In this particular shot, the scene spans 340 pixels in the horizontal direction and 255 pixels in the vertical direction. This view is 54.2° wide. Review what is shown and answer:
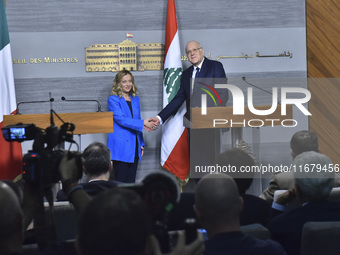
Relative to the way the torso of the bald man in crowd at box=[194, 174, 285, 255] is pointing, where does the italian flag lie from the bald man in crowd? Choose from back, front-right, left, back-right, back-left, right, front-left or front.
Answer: front-left

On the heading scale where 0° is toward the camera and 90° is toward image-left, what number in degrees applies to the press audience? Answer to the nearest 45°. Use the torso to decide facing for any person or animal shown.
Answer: approximately 180°

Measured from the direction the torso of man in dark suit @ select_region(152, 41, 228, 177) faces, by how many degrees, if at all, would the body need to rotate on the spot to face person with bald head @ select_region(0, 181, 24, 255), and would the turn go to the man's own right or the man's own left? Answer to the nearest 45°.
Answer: approximately 45° to the man's own left

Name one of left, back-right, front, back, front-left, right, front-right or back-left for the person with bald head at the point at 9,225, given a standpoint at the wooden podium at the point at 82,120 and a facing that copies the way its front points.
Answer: front

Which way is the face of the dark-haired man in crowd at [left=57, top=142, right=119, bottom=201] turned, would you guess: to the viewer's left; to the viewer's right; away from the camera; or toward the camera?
away from the camera

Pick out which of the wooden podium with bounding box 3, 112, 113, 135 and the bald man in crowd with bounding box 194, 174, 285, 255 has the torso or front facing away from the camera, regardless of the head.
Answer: the bald man in crowd

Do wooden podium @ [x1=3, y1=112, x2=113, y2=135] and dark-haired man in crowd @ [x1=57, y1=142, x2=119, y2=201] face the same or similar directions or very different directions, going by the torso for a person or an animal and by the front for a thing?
very different directions

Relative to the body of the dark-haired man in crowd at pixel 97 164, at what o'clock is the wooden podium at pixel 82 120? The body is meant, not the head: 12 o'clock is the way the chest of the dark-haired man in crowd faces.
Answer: The wooden podium is roughly at 12 o'clock from the dark-haired man in crowd.

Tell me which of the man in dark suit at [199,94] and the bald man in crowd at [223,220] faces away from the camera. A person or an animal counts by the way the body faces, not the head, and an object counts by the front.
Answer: the bald man in crowd

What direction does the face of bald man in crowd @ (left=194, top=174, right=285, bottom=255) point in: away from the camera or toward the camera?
away from the camera

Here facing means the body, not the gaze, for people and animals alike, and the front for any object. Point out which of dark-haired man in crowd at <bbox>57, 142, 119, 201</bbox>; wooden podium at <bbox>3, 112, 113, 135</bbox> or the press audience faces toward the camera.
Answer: the wooden podium

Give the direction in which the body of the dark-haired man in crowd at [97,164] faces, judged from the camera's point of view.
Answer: away from the camera

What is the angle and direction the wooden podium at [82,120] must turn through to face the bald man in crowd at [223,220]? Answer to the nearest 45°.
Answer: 0° — it already faces them

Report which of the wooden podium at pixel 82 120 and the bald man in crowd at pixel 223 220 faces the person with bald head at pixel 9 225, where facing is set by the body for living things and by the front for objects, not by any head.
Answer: the wooden podium

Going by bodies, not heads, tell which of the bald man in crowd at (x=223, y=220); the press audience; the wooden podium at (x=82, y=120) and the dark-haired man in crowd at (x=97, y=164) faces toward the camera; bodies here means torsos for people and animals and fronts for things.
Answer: the wooden podium

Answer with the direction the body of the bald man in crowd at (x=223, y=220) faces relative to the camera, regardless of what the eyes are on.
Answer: away from the camera
